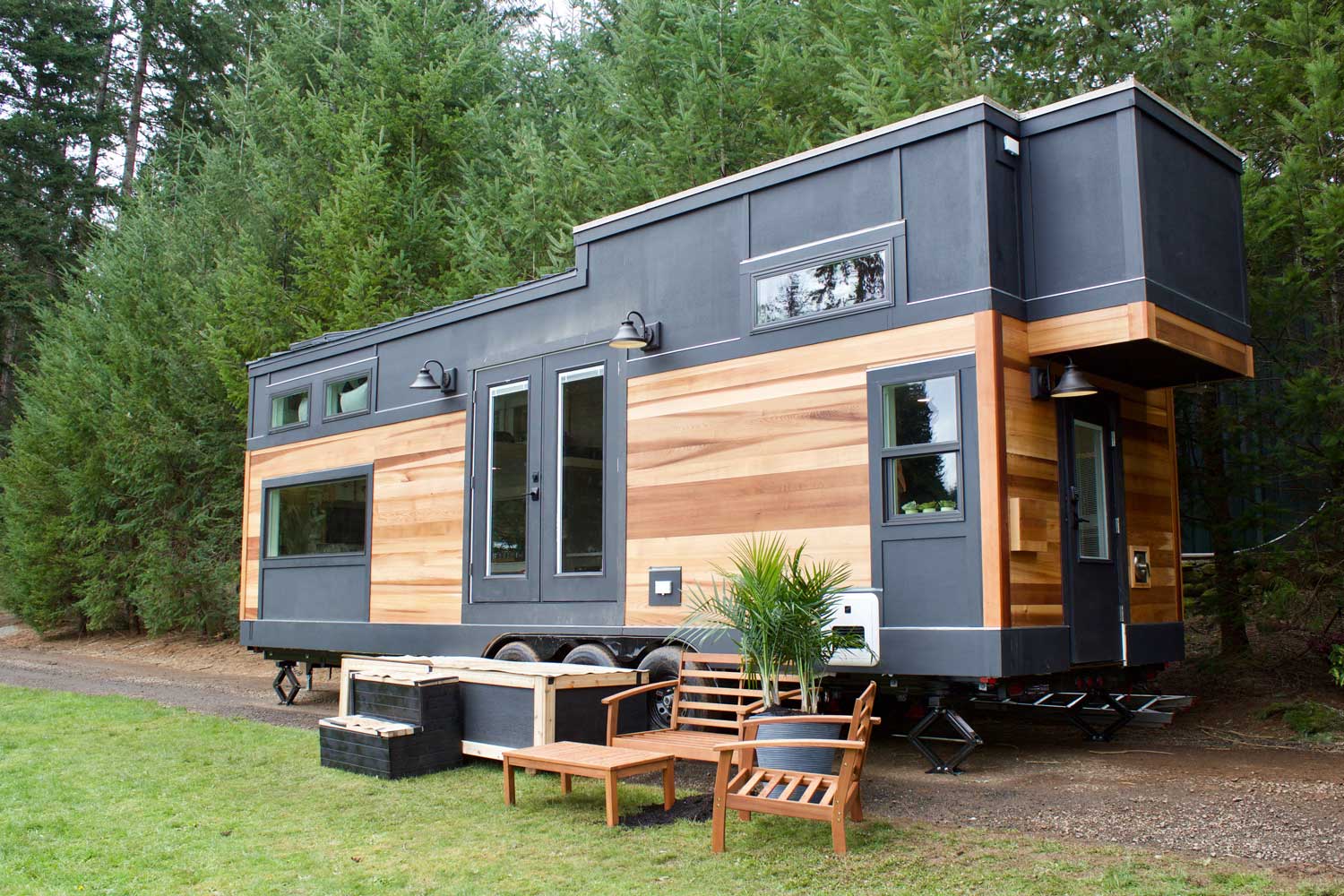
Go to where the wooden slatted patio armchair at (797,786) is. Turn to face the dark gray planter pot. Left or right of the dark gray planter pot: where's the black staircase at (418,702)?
left

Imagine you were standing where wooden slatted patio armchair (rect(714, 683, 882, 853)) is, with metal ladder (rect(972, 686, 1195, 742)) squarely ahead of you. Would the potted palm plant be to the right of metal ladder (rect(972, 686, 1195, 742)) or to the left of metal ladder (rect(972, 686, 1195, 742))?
left

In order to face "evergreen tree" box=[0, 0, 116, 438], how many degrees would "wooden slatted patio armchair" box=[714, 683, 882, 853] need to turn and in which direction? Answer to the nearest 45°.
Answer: approximately 45° to its right

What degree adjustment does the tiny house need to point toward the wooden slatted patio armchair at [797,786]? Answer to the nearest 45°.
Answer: approximately 45° to its left
